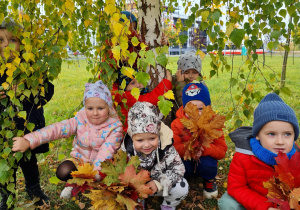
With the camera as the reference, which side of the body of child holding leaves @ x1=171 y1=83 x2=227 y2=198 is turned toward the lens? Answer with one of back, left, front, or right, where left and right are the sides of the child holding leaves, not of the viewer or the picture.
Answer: front

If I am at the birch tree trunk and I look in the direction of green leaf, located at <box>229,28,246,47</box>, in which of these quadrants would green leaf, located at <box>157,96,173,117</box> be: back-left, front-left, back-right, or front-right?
front-right

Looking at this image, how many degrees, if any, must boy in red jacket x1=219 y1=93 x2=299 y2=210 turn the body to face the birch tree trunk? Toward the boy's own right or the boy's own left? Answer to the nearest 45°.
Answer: approximately 180°

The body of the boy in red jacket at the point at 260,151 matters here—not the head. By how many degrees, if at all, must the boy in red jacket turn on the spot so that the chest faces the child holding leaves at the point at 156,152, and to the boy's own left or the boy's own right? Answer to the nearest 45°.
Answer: approximately 135° to the boy's own right

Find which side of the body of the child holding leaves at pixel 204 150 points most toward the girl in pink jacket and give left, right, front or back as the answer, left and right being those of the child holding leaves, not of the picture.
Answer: right

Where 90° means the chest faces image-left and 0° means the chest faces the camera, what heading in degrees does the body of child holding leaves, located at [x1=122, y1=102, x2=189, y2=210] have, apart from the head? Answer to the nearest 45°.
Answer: approximately 45°

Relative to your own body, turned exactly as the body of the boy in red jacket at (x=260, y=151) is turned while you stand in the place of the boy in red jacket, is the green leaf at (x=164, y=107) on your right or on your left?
on your right

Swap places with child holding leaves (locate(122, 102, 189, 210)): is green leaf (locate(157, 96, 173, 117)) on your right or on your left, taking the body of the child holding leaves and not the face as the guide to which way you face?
on your left
